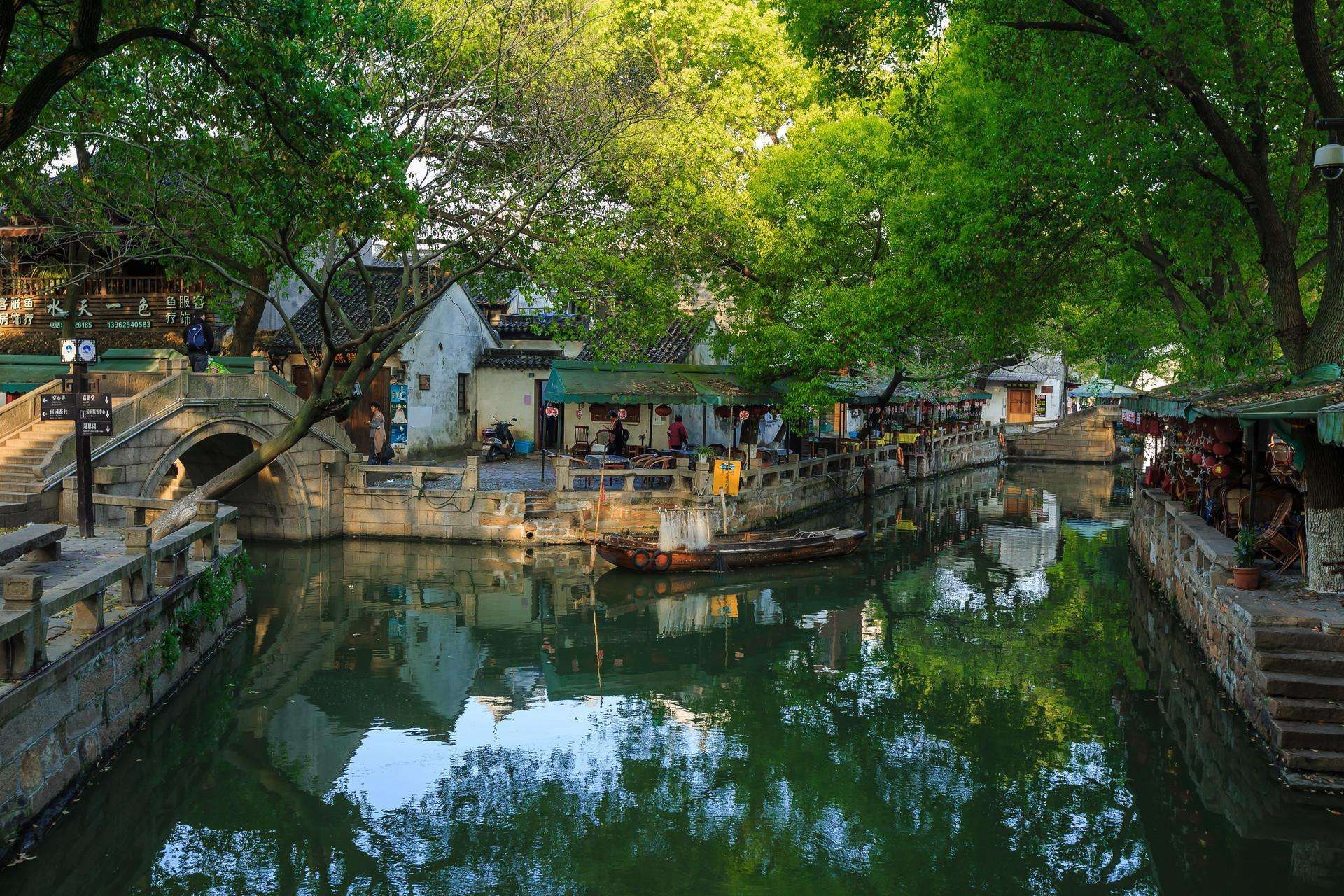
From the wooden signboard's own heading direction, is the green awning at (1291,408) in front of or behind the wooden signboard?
in front

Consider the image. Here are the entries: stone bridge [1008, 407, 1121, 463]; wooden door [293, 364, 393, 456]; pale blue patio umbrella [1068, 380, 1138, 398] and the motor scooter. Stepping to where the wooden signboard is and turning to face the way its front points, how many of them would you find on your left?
4

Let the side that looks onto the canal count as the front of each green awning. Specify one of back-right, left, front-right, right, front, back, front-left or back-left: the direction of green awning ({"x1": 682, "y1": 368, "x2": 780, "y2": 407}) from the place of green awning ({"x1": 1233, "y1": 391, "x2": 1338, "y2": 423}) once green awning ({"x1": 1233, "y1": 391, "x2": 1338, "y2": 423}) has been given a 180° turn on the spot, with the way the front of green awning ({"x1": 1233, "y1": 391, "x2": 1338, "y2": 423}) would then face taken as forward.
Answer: back-left

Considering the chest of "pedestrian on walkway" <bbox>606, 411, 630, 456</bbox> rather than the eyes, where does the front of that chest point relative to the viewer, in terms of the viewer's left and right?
facing to the left of the viewer

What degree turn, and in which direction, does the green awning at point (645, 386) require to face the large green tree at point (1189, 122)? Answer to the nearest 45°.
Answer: approximately 45° to its left

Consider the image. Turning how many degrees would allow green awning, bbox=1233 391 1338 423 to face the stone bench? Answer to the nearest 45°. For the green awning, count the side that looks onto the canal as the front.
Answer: approximately 45° to its left

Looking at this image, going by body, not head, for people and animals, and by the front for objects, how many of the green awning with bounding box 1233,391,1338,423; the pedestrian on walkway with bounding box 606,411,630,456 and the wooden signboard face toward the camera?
1

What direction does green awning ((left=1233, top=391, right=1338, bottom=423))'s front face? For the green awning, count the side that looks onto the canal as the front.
to the viewer's left

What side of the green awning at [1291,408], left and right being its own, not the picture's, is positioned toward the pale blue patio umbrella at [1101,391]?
right

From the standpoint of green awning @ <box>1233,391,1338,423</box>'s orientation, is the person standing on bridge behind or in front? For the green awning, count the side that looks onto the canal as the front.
in front

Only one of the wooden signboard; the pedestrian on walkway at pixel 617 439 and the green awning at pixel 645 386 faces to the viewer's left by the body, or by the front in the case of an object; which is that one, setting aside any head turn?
the pedestrian on walkway
